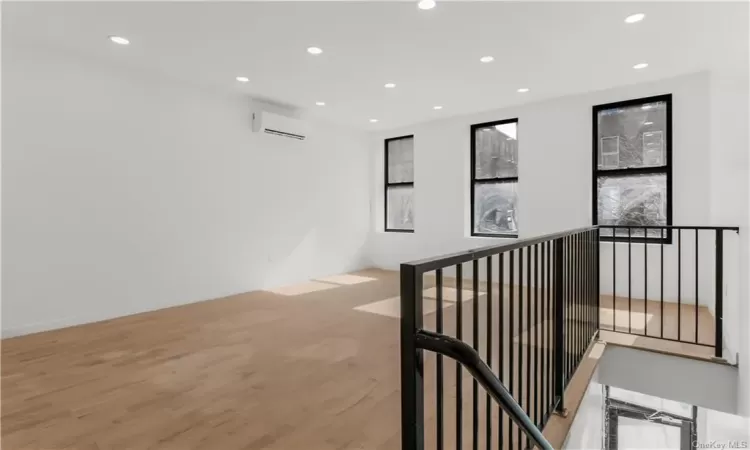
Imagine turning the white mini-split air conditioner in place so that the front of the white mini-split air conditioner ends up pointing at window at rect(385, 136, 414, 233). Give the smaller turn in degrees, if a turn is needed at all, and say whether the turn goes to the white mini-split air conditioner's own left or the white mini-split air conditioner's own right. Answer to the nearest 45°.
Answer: approximately 90° to the white mini-split air conditioner's own left

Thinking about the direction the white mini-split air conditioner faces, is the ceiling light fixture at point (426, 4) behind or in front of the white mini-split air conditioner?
in front

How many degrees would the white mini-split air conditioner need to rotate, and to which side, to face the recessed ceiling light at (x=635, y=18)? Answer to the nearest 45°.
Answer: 0° — it already faces it

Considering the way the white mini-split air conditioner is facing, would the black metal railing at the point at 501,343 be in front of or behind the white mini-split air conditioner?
in front

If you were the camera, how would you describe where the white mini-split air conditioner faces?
facing the viewer and to the right of the viewer

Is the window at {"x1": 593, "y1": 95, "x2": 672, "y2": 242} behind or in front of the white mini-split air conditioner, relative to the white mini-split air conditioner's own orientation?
in front

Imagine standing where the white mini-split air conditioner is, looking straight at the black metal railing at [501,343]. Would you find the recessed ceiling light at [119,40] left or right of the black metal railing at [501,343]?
right

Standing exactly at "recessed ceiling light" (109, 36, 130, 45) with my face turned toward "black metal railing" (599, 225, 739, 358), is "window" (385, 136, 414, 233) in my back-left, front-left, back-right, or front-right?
front-left

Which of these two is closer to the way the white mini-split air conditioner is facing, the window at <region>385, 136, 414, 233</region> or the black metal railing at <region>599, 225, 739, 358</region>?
the black metal railing

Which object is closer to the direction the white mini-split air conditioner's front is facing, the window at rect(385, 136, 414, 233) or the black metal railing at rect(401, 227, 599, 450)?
the black metal railing

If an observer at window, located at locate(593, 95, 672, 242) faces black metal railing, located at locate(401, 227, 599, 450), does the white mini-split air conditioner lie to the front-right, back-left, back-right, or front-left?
front-right

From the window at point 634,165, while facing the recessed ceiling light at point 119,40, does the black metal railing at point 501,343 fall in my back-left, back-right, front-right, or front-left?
front-left

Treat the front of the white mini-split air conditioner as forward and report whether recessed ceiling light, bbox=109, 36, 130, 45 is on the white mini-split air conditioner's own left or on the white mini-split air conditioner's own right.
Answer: on the white mini-split air conditioner's own right
